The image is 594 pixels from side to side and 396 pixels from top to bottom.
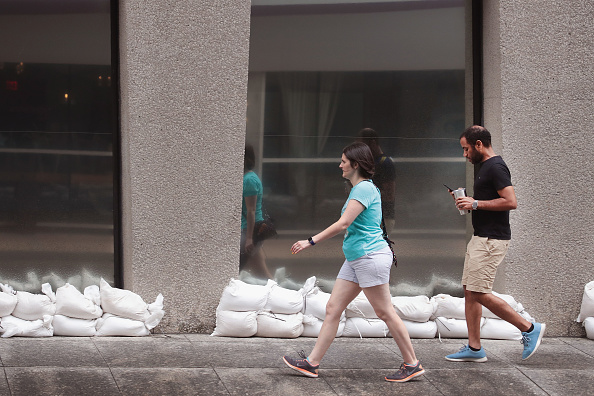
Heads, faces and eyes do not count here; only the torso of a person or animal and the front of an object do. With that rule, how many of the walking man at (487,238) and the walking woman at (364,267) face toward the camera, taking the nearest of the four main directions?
0

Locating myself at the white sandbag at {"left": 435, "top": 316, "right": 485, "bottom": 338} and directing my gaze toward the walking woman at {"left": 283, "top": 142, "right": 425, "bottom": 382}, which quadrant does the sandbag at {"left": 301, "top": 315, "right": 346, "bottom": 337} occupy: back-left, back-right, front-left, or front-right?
front-right

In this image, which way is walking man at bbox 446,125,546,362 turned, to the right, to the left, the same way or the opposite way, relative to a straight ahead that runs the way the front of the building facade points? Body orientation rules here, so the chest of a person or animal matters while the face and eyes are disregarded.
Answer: to the right

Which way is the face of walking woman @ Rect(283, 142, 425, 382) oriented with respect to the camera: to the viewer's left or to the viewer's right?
to the viewer's left

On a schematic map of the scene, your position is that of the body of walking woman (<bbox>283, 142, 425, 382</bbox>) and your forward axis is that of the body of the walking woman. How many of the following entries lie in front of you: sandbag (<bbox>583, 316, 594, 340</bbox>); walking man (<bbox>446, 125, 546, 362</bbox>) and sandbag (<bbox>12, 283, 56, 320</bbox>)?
1

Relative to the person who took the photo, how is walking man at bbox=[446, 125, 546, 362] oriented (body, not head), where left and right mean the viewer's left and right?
facing to the left of the viewer

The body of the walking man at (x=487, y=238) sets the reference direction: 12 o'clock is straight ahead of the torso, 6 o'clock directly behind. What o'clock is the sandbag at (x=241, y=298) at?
The sandbag is roughly at 12 o'clock from the walking man.

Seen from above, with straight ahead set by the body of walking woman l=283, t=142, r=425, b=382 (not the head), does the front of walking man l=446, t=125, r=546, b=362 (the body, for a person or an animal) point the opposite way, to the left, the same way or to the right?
the same way

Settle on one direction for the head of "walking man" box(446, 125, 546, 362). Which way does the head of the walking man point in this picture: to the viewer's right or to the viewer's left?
to the viewer's left

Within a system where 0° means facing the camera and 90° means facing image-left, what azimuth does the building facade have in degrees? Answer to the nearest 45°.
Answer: approximately 0°

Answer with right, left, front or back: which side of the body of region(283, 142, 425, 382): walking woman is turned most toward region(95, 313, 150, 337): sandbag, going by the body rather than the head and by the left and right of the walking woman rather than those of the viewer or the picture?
front

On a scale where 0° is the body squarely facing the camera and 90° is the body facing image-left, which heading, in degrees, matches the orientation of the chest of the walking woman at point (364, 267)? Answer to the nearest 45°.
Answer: approximately 90°

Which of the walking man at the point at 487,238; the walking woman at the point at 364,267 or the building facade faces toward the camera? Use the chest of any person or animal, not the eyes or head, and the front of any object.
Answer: the building facade
